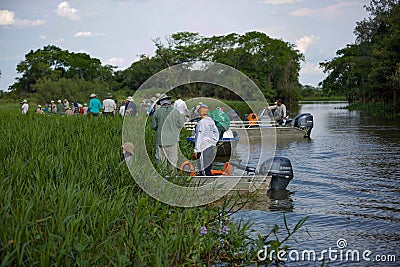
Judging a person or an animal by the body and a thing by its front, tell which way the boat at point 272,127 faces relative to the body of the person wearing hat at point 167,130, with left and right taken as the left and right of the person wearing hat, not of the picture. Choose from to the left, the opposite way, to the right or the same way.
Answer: to the left

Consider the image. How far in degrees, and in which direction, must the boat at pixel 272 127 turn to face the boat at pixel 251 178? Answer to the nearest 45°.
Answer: approximately 90° to its left

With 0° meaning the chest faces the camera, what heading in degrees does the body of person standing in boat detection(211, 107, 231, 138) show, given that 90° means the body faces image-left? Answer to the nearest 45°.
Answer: approximately 135°

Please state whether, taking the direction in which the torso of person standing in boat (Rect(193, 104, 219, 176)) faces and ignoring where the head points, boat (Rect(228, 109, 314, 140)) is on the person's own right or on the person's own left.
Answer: on the person's own right

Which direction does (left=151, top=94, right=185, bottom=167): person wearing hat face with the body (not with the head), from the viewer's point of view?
away from the camera

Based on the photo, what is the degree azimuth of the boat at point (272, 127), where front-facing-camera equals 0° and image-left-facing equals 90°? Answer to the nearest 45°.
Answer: approximately 90°

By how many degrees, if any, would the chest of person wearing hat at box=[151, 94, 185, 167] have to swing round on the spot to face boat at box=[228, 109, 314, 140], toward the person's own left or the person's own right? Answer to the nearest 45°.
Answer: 0° — they already face it

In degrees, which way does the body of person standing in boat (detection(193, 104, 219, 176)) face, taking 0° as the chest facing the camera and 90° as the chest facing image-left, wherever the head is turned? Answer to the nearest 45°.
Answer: approximately 135°

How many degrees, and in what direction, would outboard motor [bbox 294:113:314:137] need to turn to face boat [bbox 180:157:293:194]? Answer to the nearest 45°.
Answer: approximately 90° to its left

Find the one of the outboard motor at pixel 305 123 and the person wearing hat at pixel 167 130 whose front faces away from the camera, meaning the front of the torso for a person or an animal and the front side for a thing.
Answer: the person wearing hat

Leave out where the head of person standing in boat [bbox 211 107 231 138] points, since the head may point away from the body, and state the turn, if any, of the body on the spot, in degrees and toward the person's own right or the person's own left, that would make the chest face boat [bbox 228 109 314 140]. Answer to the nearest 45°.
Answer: approximately 45° to the person's own right

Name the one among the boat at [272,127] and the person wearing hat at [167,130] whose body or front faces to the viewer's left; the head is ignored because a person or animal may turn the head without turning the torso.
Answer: the boat

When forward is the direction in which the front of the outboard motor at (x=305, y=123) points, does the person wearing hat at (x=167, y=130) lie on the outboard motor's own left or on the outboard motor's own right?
on the outboard motor's own left

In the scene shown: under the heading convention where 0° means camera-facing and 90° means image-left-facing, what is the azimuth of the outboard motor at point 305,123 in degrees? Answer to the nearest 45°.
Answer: approximately 90°
